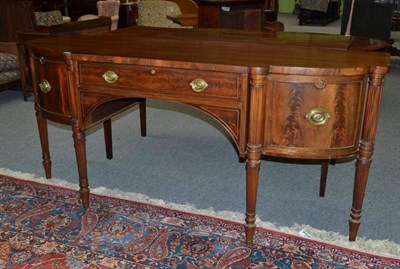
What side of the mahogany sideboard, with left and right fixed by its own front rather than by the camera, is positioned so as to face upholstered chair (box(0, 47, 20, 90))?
right

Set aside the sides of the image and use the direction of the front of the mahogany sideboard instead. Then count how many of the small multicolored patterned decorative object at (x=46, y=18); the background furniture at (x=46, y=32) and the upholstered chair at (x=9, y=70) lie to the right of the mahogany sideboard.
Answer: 3

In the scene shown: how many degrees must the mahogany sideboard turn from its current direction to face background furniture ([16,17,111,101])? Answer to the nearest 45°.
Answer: approximately 90° to its right

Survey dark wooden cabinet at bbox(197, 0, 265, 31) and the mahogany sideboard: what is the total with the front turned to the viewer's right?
0

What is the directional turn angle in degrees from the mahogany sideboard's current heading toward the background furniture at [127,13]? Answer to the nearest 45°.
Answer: approximately 135° to its right

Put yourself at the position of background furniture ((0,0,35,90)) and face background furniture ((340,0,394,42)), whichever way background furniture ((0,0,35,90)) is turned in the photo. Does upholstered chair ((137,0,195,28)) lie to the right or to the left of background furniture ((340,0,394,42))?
left

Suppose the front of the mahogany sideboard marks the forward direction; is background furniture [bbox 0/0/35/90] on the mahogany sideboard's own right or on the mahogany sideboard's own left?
on the mahogany sideboard's own right

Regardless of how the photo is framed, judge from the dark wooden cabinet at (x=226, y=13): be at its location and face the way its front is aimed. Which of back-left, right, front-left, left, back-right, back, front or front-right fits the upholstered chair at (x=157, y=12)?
back-right

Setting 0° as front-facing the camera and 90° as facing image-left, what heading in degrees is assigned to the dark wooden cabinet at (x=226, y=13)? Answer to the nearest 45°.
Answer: approximately 0°

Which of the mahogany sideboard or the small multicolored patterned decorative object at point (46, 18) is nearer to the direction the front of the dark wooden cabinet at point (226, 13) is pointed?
the mahogany sideboard

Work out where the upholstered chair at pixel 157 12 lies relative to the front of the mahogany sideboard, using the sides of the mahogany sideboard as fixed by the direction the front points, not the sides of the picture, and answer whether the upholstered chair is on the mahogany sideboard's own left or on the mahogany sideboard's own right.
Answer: on the mahogany sideboard's own right

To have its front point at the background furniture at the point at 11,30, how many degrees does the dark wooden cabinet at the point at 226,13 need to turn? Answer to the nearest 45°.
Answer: approximately 90° to its right
